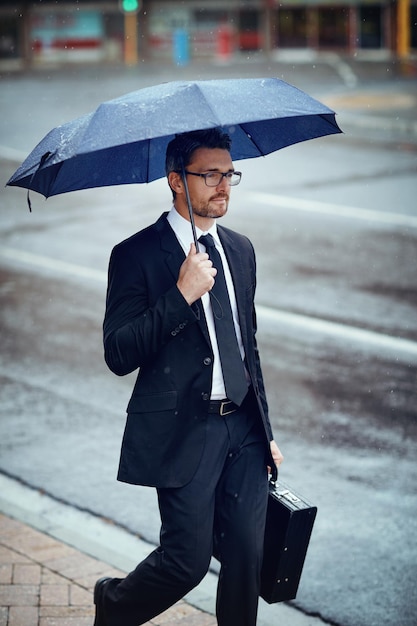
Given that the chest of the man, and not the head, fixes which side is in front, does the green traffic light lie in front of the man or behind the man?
behind

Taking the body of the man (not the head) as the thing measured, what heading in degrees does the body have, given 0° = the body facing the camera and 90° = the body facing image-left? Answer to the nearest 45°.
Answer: approximately 315°

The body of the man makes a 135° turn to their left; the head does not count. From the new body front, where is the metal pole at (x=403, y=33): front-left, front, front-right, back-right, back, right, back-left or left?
front

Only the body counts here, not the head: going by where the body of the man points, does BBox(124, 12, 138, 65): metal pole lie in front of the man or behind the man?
behind
